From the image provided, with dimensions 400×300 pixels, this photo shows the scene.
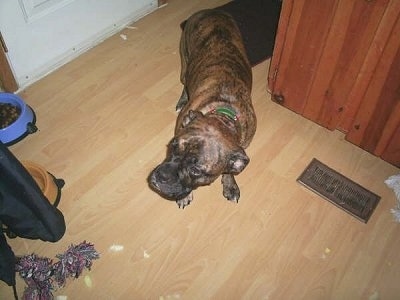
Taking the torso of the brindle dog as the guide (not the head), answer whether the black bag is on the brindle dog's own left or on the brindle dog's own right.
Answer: on the brindle dog's own right

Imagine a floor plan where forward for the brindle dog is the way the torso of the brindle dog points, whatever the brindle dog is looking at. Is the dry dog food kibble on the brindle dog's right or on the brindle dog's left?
on the brindle dog's right

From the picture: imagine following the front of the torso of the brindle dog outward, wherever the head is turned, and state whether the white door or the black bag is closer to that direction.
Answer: the black bag

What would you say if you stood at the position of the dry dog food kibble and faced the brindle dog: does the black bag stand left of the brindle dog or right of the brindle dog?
right

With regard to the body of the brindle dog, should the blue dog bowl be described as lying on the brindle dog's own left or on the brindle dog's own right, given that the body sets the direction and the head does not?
on the brindle dog's own right

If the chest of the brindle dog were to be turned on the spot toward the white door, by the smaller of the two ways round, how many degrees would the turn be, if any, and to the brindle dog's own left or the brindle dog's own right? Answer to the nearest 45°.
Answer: approximately 135° to the brindle dog's own right

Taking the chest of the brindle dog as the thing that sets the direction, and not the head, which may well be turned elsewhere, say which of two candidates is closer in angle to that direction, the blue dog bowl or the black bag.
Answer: the black bag

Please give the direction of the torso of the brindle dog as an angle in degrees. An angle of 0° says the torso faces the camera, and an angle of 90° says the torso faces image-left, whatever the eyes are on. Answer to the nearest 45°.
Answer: approximately 0°

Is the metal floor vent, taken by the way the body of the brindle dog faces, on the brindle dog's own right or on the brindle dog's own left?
on the brindle dog's own left
